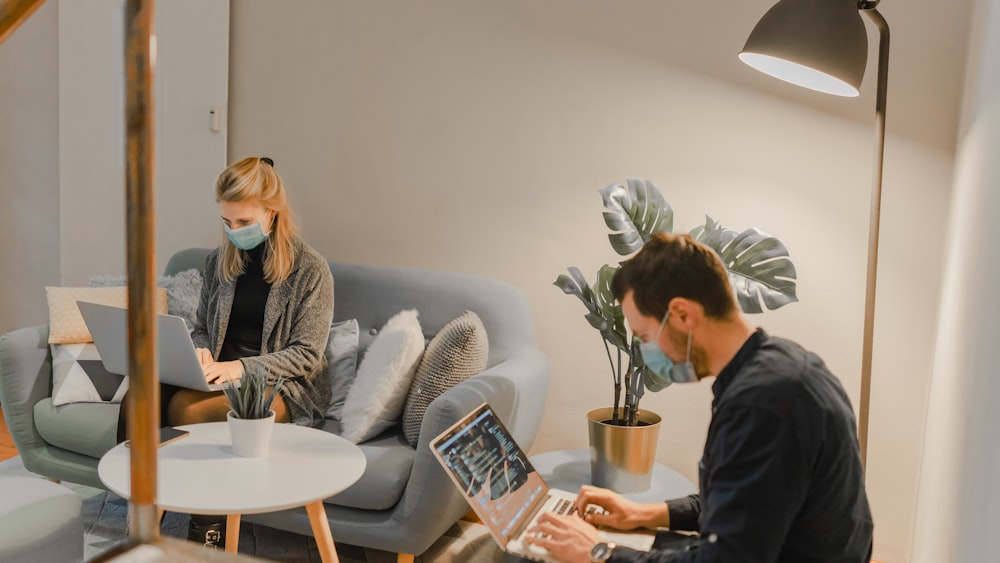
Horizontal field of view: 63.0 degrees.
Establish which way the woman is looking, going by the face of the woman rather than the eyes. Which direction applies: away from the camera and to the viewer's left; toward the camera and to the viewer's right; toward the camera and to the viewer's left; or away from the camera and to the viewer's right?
toward the camera and to the viewer's left

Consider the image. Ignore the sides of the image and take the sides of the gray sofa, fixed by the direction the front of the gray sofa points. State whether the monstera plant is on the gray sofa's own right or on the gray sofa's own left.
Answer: on the gray sofa's own left

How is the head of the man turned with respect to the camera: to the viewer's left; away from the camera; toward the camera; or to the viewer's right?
to the viewer's left

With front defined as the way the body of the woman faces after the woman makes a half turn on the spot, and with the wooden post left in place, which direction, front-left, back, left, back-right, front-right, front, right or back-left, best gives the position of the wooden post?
back-right

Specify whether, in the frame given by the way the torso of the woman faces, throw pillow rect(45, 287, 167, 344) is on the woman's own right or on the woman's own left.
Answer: on the woman's own right

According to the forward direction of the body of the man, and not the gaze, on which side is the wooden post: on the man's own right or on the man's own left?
on the man's own left

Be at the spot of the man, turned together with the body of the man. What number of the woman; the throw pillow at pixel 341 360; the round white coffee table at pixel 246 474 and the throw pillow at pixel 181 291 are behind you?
0

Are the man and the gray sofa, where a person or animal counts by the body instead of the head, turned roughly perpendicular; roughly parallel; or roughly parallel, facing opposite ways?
roughly perpendicular

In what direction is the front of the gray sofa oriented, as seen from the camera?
facing the viewer and to the left of the viewer

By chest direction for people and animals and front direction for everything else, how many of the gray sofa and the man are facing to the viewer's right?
0

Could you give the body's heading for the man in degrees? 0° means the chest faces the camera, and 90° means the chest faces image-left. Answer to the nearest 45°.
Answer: approximately 90°

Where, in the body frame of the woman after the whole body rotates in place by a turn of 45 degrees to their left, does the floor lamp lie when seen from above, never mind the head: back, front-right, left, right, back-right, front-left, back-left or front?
front-left

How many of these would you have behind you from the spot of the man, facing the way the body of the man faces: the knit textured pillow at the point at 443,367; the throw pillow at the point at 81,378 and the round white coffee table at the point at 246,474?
0

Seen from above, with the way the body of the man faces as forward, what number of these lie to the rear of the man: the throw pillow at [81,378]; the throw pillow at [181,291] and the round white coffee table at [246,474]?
0

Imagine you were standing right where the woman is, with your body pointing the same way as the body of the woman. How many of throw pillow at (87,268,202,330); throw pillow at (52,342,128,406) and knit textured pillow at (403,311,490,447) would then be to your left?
1

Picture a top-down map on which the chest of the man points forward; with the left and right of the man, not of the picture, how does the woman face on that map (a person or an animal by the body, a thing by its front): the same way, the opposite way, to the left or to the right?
to the left
